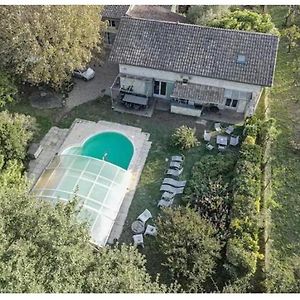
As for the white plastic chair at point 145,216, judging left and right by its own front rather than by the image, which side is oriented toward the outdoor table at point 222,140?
back

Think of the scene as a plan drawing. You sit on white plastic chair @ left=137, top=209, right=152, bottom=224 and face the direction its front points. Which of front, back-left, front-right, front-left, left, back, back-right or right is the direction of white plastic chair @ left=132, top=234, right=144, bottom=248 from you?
front-left

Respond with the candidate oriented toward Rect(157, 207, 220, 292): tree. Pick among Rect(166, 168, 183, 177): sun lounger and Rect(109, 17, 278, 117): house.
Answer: the house

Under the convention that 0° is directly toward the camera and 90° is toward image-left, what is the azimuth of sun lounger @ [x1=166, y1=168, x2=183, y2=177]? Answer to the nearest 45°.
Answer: approximately 90°

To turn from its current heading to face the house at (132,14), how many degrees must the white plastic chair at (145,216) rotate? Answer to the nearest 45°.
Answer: approximately 135° to its right

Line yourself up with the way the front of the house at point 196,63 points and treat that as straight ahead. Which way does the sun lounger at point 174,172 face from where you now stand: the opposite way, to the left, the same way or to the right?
to the right

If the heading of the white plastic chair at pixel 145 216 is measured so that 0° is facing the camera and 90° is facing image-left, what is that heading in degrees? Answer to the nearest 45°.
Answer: approximately 45°

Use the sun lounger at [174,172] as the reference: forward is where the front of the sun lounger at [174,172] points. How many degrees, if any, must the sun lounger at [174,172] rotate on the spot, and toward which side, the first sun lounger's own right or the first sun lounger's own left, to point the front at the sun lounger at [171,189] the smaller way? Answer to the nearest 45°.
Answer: approximately 90° to the first sun lounger's own left

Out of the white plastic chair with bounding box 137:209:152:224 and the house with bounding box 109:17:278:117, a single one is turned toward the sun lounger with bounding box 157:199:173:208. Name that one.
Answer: the house

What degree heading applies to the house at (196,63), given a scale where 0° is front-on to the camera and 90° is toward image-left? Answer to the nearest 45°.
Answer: approximately 0°

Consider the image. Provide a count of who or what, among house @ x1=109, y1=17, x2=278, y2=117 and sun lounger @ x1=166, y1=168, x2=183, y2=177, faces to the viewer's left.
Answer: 1

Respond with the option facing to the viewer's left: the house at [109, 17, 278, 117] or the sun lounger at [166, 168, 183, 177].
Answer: the sun lounger

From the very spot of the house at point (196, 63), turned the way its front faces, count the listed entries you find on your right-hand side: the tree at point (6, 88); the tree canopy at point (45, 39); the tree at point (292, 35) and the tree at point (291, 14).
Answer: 2
